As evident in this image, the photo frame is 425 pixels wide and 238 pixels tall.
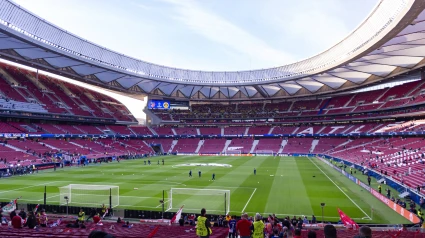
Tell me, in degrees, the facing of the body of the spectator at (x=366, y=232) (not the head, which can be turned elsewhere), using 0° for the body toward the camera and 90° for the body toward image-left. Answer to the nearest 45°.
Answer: approximately 180°

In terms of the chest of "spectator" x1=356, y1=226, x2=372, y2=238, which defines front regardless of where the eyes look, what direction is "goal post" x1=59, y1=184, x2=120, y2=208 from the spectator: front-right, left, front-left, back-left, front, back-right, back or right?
front-left
